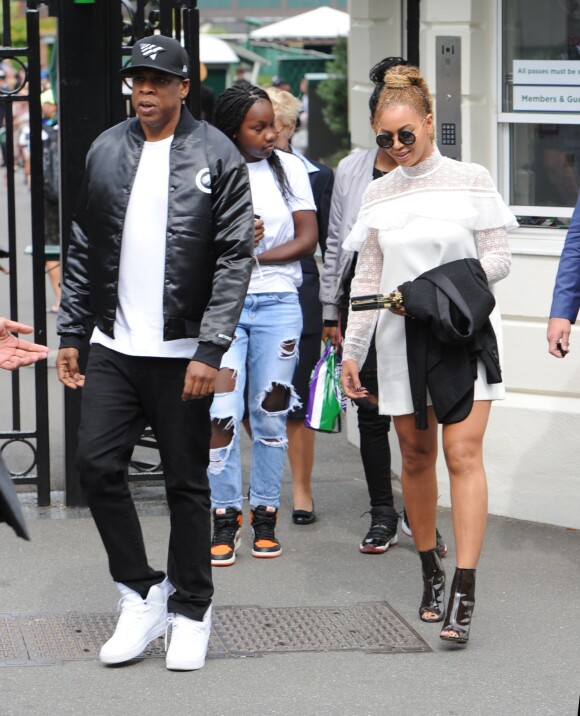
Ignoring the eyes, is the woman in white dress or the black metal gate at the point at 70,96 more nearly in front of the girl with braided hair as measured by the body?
the woman in white dress

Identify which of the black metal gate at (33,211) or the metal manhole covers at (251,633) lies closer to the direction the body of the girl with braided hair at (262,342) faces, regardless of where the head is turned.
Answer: the metal manhole covers

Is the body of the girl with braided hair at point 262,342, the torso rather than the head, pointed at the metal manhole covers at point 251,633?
yes

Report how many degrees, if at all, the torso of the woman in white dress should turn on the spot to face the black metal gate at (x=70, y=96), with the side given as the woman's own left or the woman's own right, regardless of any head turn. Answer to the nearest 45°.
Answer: approximately 135° to the woman's own right

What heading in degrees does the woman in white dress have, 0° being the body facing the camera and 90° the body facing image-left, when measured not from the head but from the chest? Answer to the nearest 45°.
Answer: approximately 0°

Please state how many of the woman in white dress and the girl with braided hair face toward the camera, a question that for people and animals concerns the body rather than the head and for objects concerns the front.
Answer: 2

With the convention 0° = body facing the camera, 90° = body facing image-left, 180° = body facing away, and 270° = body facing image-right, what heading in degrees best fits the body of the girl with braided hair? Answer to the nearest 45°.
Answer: approximately 0°

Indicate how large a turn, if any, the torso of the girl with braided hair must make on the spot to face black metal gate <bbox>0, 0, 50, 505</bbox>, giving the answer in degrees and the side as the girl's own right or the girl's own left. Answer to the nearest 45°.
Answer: approximately 135° to the girl's own right

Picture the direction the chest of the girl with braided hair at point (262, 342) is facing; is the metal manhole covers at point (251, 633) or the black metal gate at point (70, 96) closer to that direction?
the metal manhole covers

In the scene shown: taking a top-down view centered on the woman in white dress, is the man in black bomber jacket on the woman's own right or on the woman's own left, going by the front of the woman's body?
on the woman's own right

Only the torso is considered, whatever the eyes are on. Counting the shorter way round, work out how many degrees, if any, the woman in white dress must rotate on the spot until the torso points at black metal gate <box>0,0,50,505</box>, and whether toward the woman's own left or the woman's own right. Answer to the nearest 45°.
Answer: approximately 135° to the woman's own right
